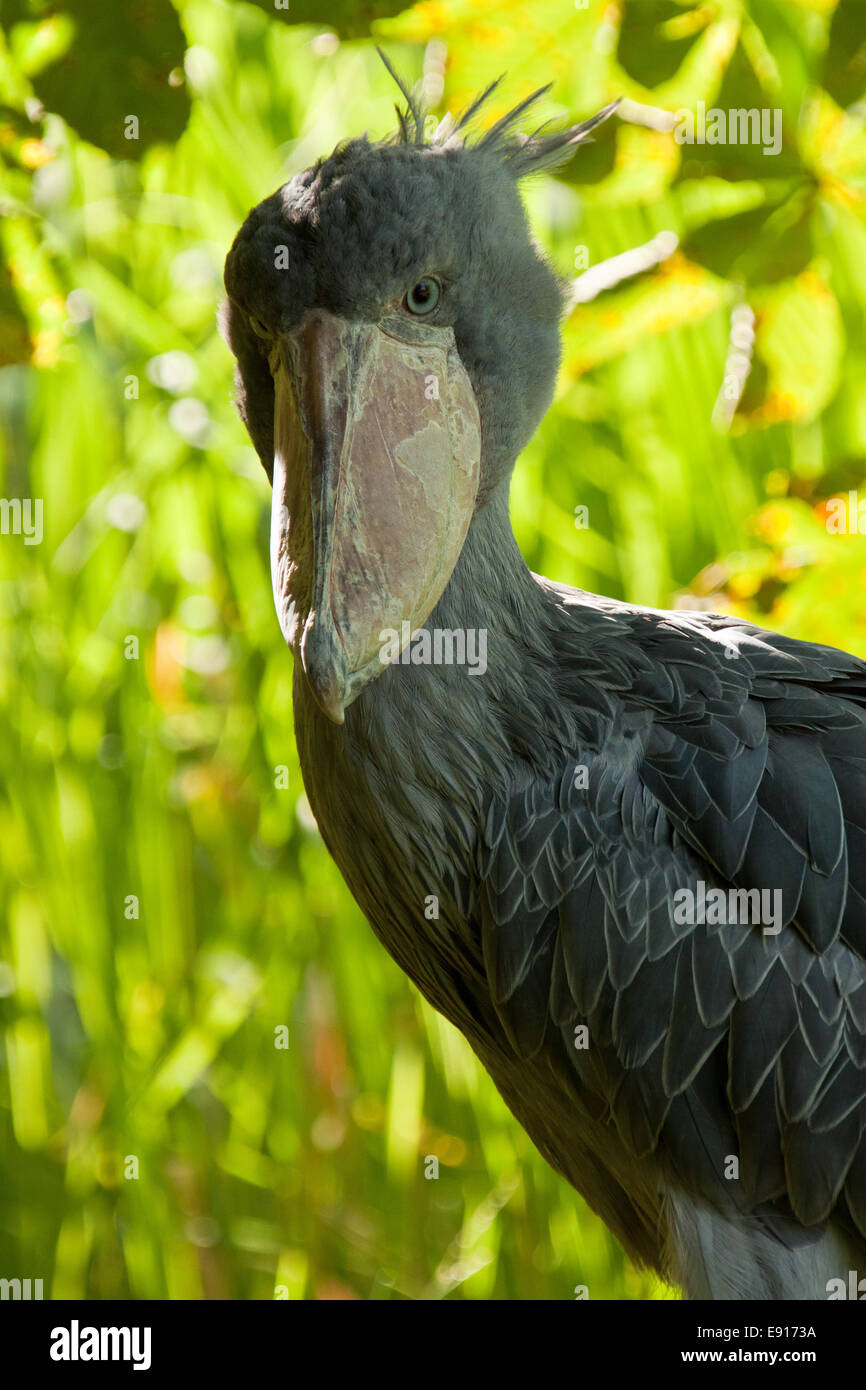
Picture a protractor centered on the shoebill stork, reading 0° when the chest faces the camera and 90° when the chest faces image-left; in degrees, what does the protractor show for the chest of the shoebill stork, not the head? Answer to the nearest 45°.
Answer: approximately 45°
